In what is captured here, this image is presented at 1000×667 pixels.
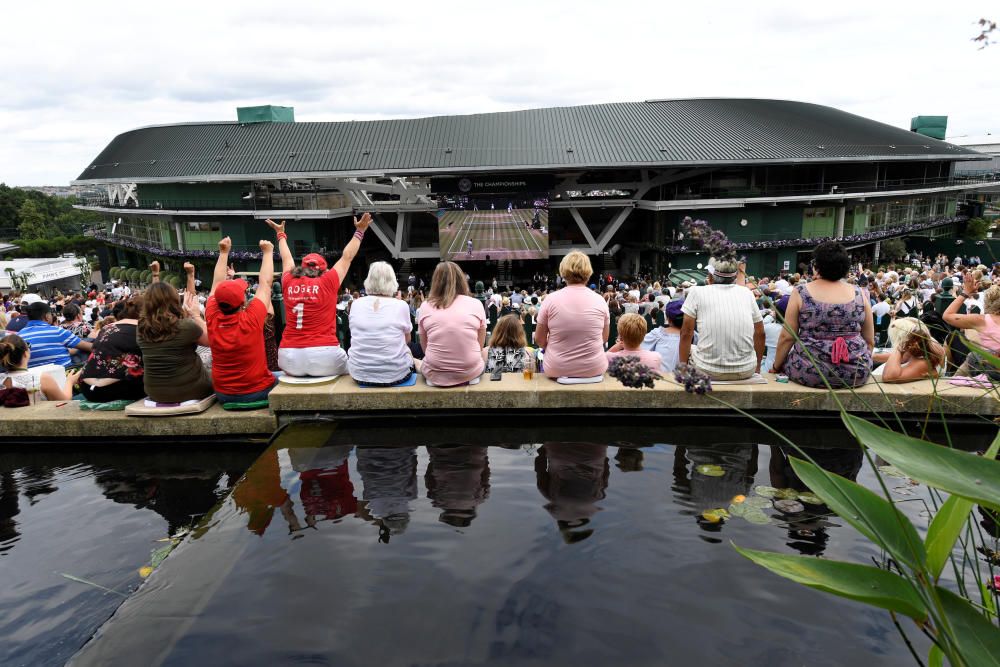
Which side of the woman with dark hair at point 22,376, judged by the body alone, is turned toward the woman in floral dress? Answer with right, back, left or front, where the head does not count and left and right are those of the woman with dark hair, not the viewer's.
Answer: right

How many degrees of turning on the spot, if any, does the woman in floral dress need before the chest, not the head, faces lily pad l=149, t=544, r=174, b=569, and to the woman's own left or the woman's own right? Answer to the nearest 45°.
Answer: approximately 135° to the woman's own left

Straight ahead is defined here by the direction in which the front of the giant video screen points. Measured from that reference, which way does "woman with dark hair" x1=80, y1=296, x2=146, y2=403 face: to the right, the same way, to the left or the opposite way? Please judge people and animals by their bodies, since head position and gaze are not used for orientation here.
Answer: the opposite way

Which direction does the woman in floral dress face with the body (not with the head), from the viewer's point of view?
away from the camera

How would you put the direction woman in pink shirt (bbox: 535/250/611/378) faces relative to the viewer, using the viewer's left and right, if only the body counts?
facing away from the viewer

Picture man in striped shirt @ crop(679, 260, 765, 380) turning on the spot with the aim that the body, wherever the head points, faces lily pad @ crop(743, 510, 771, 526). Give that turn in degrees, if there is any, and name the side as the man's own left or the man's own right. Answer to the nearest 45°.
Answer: approximately 180°

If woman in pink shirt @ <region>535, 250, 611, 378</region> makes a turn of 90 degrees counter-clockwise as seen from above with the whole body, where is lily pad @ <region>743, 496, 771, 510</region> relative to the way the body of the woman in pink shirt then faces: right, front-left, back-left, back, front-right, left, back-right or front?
back-left

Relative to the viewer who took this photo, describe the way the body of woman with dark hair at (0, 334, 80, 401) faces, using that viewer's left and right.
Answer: facing away from the viewer and to the right of the viewer

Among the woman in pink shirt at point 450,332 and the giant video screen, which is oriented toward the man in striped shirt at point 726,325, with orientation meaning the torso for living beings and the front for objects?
the giant video screen

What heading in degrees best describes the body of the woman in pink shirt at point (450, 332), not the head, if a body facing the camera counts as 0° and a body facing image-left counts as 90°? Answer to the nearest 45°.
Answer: approximately 180°

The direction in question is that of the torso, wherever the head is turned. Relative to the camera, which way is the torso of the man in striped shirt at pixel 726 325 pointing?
away from the camera

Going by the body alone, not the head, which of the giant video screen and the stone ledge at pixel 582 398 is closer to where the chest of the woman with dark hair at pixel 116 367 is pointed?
the giant video screen

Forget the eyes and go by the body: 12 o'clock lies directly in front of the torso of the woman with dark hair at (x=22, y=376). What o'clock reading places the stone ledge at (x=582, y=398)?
The stone ledge is roughly at 3 o'clock from the woman with dark hair.
